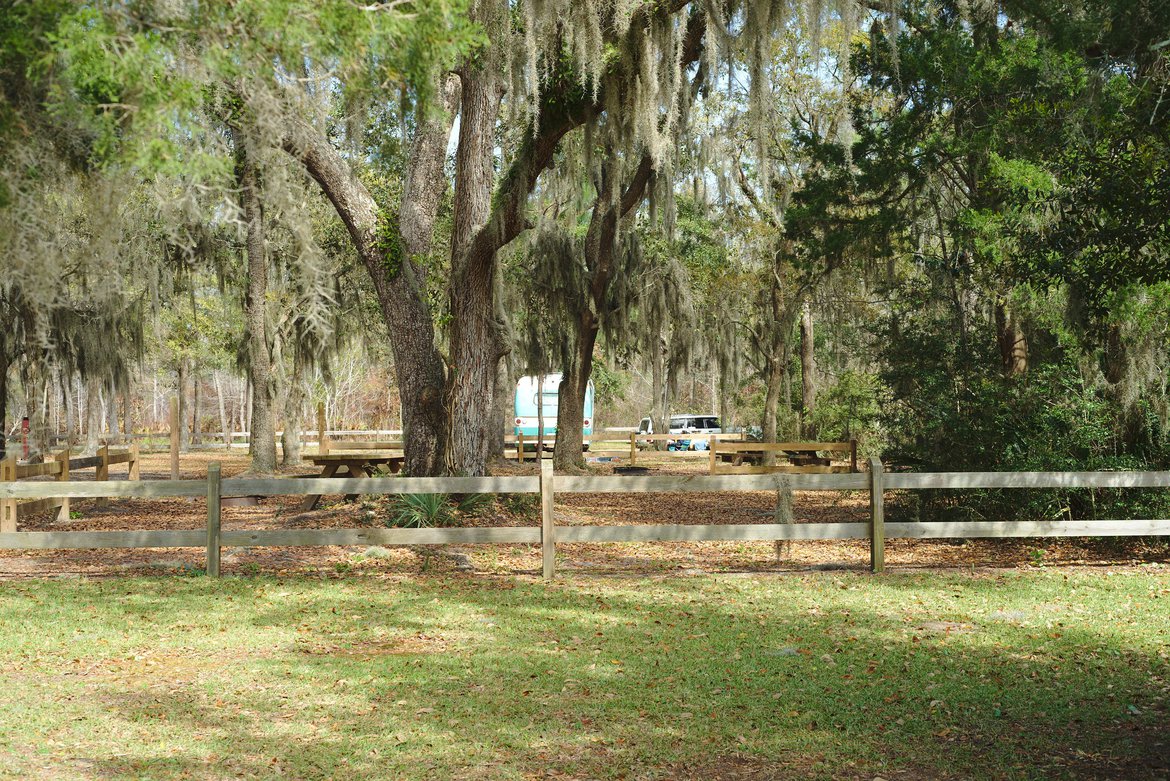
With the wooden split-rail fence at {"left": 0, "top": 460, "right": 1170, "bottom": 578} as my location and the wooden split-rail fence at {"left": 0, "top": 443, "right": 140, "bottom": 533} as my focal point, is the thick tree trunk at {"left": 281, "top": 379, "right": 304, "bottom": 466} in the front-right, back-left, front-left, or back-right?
front-right

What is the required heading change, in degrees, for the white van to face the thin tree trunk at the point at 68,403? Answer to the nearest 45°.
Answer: approximately 45° to its left

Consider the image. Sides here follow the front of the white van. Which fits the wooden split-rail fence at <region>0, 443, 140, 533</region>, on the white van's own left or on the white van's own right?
on the white van's own right

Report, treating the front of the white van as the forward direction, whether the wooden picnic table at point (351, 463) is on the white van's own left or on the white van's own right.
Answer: on the white van's own left

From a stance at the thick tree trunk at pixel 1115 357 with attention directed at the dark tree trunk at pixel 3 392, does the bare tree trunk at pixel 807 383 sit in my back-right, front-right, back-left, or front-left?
front-right

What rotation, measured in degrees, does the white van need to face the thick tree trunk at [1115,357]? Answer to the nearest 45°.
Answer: approximately 90° to its left

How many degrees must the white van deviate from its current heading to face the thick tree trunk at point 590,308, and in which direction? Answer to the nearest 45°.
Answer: approximately 90° to its left

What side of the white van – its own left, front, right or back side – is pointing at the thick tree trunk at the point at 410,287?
left

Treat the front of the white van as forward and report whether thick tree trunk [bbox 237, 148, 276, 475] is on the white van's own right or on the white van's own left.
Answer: on the white van's own left

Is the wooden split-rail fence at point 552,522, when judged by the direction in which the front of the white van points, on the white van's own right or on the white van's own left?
on the white van's own left

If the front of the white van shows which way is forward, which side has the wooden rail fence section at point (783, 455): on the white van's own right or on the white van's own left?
on the white van's own left
